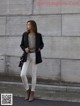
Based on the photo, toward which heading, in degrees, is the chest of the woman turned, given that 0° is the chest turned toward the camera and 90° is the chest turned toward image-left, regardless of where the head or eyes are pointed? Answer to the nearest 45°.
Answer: approximately 0°
